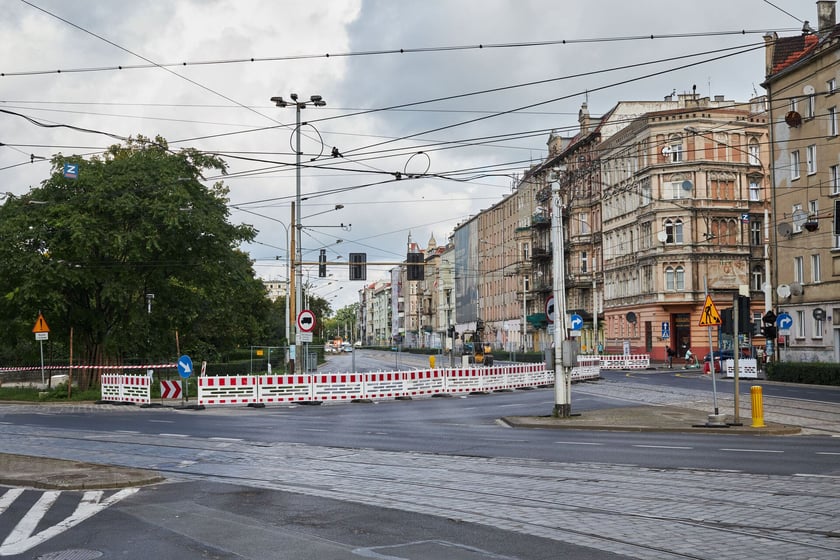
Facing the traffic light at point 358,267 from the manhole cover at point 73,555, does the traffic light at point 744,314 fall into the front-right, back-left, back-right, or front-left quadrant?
front-right

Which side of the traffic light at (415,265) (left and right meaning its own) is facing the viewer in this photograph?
back

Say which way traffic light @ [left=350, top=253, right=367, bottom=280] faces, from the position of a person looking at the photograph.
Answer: facing away from the viewer

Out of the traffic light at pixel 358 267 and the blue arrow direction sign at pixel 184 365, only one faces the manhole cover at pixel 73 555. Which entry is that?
the blue arrow direction sign

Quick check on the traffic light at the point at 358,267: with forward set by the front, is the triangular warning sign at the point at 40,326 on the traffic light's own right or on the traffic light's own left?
on the traffic light's own left

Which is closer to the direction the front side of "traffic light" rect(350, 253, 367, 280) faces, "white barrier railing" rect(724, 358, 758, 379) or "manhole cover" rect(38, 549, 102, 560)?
the white barrier railing

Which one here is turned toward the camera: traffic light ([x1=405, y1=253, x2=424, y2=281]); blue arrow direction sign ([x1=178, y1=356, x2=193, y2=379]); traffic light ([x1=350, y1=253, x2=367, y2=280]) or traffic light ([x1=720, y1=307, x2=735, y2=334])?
the blue arrow direction sign

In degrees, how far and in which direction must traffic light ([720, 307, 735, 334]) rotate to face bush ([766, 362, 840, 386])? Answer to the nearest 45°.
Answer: approximately 90° to its right

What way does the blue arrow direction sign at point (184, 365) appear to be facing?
toward the camera

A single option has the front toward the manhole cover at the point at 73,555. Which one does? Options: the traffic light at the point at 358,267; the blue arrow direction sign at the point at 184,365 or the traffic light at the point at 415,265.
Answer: the blue arrow direction sign

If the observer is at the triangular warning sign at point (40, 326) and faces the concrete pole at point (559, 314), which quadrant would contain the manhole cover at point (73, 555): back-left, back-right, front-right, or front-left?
front-right

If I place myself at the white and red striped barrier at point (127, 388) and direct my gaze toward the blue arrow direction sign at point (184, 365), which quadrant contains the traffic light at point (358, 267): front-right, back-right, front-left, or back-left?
front-left
